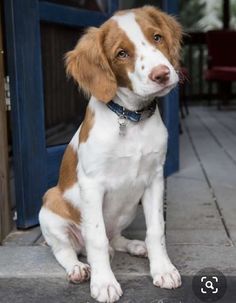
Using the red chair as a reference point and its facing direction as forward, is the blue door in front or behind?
in front

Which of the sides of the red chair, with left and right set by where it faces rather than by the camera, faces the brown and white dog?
front

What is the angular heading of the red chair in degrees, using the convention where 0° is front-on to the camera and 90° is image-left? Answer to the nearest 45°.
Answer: approximately 0°
